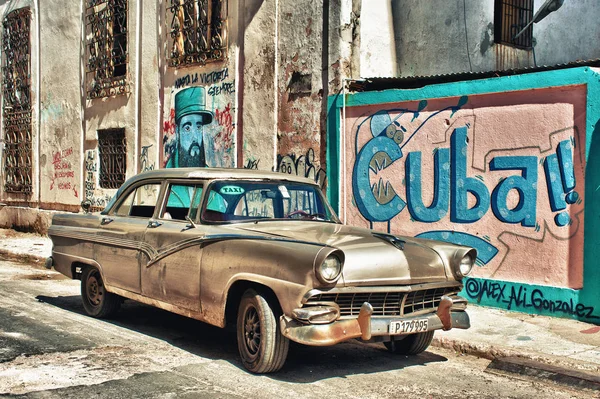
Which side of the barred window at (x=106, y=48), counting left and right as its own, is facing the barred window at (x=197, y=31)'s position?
left

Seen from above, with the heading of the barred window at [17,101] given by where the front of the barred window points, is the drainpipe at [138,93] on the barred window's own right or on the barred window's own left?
on the barred window's own left

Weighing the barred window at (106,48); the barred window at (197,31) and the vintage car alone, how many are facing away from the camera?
0

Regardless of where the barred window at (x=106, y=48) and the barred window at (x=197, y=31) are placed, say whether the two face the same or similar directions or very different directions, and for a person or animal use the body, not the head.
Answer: same or similar directions

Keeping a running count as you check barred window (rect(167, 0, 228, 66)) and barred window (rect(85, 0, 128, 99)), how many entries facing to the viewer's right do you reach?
0

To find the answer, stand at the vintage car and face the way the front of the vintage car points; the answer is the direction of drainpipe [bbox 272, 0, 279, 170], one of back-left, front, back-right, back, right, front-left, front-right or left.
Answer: back-left

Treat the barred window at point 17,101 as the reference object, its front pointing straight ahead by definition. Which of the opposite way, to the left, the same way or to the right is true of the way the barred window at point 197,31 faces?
the same way

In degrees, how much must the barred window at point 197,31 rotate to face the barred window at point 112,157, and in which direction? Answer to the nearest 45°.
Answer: approximately 90° to its right

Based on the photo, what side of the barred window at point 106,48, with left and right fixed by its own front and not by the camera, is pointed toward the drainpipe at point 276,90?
left

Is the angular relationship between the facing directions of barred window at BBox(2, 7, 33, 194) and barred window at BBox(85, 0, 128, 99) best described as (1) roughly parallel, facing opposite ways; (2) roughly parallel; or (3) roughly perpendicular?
roughly parallel

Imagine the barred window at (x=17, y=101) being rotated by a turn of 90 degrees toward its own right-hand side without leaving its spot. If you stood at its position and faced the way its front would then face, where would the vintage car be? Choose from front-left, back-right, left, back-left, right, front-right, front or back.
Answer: back-left

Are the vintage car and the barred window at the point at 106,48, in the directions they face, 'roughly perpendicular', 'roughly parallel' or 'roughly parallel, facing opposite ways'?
roughly perpendicular

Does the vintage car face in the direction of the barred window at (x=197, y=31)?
no

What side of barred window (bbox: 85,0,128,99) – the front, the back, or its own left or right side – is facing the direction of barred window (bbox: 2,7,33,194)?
right
